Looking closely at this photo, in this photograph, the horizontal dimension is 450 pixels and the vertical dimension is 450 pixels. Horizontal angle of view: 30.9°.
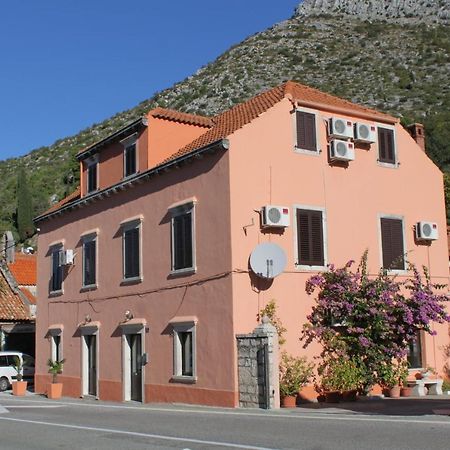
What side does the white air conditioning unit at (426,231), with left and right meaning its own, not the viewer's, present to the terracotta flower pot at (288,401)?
right

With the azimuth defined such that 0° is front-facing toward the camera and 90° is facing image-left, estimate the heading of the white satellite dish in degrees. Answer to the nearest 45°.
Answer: approximately 0°

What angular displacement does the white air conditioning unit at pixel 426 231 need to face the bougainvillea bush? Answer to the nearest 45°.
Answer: approximately 90° to its right

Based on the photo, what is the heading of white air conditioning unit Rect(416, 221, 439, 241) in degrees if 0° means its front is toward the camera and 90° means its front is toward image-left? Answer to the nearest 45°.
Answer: approximately 315°

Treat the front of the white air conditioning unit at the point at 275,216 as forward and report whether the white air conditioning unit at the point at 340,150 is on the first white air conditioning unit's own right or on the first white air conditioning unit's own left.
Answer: on the first white air conditioning unit's own left

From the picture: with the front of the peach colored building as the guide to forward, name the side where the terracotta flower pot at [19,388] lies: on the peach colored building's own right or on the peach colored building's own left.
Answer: on the peach colored building's own right

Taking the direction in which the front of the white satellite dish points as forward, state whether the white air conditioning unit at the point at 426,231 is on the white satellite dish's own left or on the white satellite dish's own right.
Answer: on the white satellite dish's own left

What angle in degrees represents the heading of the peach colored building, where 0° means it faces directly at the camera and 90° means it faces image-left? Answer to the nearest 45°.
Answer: approximately 45°
